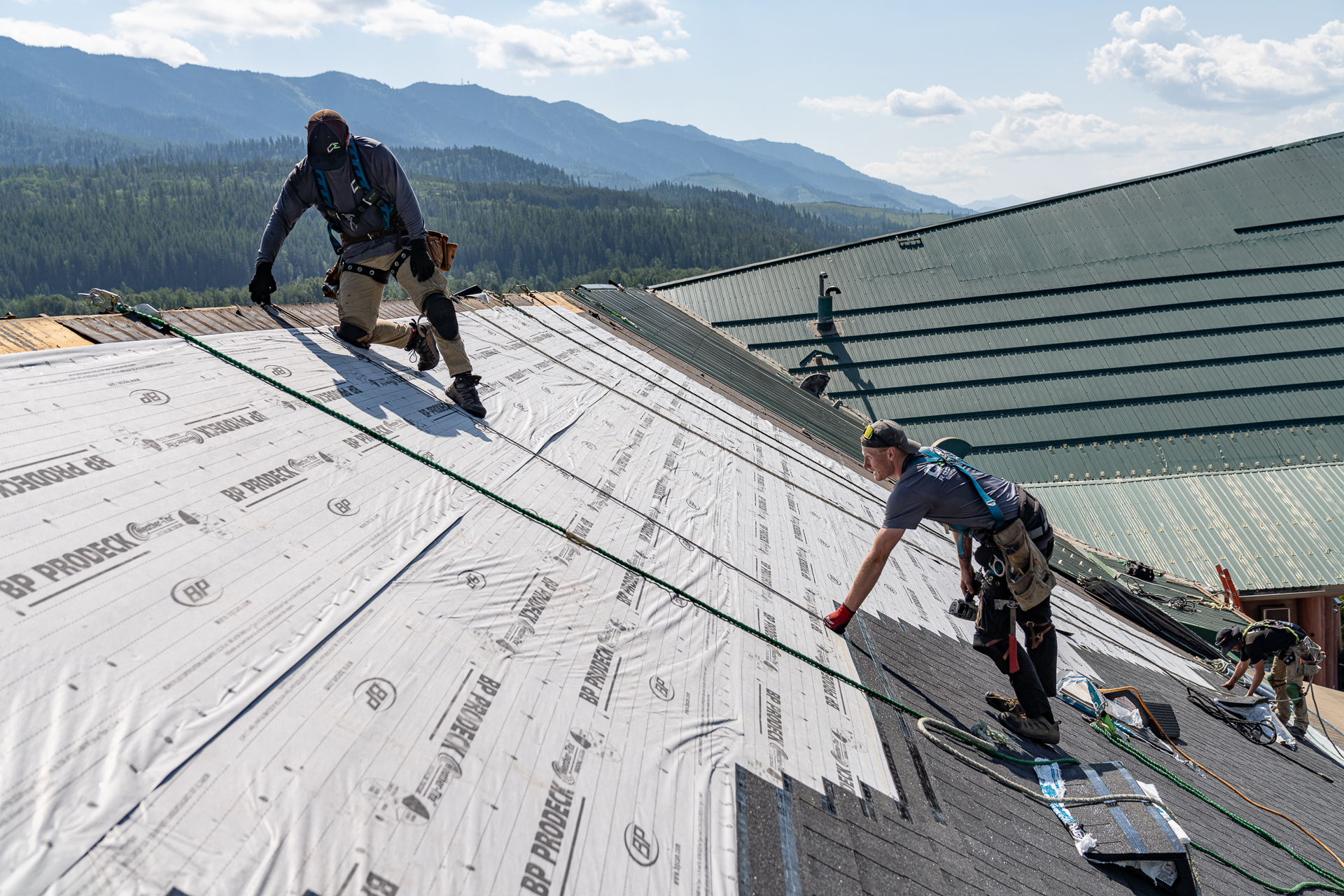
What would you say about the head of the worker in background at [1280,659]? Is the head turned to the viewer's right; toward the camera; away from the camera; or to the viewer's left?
to the viewer's left

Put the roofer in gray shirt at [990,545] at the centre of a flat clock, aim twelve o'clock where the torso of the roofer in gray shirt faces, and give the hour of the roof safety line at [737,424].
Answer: The roof safety line is roughly at 2 o'clock from the roofer in gray shirt.

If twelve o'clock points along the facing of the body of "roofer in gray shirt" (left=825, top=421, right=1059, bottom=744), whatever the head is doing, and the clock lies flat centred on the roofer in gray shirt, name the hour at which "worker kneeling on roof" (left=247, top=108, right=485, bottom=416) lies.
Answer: The worker kneeling on roof is roughly at 12 o'clock from the roofer in gray shirt.

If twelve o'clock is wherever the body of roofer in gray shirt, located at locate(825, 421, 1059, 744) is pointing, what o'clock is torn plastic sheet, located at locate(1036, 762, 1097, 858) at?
The torn plastic sheet is roughly at 8 o'clock from the roofer in gray shirt.

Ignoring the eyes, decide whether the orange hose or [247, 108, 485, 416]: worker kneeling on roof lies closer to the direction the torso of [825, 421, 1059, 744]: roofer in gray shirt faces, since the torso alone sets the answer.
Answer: the worker kneeling on roof

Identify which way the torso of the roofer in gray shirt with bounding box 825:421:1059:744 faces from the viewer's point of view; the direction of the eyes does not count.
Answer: to the viewer's left

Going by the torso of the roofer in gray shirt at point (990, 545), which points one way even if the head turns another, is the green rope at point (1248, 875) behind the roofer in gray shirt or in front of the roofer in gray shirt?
behind

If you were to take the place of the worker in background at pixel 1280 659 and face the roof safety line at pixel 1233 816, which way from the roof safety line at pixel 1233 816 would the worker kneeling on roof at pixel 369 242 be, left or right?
right

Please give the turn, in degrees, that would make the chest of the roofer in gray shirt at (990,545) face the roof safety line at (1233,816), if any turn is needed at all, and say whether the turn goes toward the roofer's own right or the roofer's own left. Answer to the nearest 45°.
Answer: approximately 180°

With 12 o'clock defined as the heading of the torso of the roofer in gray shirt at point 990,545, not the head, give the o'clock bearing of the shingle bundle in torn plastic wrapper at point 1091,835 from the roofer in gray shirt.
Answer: The shingle bundle in torn plastic wrapper is roughly at 8 o'clock from the roofer in gray shirt.

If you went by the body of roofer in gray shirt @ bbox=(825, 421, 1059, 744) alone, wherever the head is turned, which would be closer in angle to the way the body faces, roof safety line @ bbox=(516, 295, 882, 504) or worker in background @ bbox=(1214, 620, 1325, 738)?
the roof safety line
